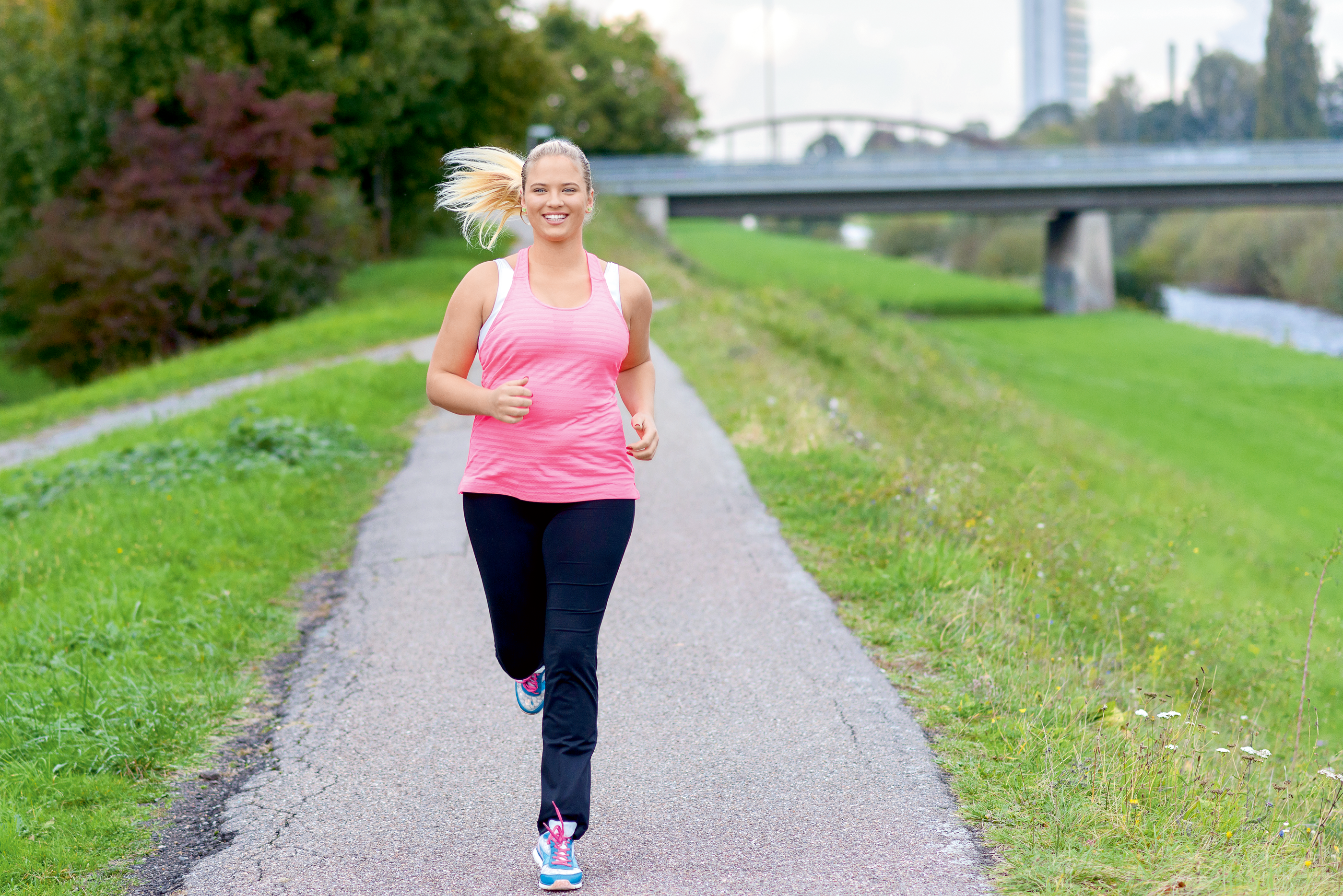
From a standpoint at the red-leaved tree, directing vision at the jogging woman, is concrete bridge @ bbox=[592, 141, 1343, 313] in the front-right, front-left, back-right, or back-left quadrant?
back-left

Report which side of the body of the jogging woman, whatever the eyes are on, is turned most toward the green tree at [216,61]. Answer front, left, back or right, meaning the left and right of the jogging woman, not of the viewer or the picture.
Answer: back

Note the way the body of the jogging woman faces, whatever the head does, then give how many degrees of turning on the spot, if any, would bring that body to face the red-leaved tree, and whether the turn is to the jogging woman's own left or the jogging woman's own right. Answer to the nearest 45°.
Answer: approximately 180°

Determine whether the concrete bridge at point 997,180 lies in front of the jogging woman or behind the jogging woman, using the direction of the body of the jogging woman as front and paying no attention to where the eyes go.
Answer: behind

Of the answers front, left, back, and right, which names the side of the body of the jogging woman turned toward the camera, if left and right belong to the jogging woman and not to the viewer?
front

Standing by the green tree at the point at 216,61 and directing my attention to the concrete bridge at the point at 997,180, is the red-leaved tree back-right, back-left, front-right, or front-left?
back-right

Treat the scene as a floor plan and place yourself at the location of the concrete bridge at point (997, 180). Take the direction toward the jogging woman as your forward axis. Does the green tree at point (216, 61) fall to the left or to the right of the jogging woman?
right
